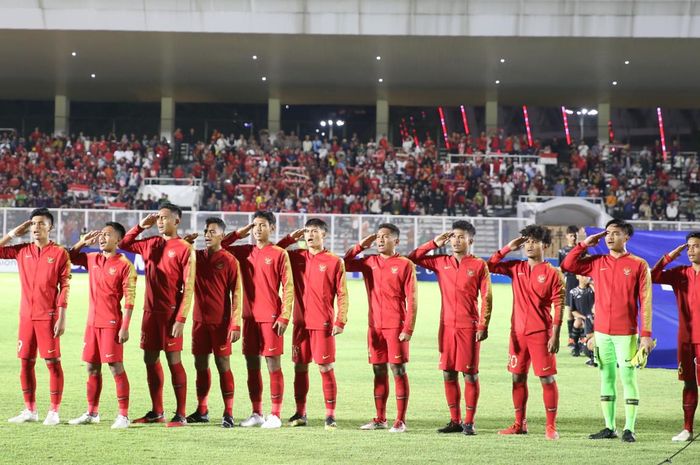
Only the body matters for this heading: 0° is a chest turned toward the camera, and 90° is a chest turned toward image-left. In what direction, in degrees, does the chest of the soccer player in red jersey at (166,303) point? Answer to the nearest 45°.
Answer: approximately 45°

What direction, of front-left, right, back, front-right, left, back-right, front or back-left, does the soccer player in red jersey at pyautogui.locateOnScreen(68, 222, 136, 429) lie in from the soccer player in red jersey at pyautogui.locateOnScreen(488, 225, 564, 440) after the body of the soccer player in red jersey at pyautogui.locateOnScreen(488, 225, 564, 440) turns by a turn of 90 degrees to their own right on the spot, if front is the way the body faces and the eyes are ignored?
front-left

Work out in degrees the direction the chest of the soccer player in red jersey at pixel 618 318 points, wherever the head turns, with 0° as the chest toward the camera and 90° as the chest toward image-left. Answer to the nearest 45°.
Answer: approximately 45°

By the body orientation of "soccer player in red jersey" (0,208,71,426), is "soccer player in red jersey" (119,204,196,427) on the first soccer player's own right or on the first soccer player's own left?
on the first soccer player's own left

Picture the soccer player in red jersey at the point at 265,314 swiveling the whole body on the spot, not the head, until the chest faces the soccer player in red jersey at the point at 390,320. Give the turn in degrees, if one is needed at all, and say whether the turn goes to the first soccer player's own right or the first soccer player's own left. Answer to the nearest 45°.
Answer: approximately 135° to the first soccer player's own left

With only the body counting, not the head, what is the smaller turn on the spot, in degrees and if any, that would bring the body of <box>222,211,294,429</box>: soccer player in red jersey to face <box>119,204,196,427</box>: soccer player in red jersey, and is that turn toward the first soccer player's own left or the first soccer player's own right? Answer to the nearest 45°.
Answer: approximately 45° to the first soccer player's own right

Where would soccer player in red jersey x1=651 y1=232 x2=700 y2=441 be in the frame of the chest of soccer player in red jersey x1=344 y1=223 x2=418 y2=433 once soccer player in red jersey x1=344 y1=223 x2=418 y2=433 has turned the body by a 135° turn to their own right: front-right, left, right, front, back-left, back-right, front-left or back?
right

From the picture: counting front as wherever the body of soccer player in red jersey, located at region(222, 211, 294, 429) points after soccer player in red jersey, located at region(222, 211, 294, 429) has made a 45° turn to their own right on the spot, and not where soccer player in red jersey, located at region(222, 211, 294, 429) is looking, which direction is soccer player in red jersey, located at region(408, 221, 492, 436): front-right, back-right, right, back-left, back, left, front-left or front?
back

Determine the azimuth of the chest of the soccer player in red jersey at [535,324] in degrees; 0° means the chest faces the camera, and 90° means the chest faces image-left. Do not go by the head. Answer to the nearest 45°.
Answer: approximately 45°

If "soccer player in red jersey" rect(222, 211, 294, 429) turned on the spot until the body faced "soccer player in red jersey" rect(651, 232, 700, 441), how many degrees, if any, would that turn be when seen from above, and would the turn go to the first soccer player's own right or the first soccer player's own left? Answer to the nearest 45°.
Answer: approximately 135° to the first soccer player's own left

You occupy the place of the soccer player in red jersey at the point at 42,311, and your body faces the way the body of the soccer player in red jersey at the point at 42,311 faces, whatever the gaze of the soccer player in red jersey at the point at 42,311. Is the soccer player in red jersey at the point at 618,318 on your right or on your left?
on your left

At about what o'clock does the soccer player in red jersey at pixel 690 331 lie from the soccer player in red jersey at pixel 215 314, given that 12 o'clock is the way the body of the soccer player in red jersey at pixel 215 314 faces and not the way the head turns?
the soccer player in red jersey at pixel 690 331 is roughly at 8 o'clock from the soccer player in red jersey at pixel 215 314.
